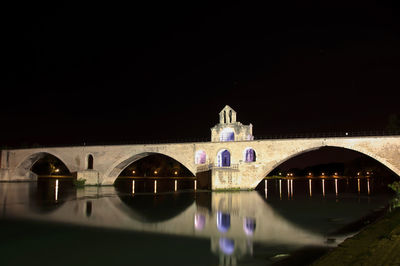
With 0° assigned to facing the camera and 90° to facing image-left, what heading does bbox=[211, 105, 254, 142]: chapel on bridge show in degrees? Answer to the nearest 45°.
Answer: approximately 0°
